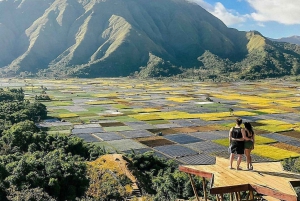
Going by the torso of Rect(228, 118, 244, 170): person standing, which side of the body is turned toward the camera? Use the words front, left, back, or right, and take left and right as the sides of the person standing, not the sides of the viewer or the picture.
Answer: back
